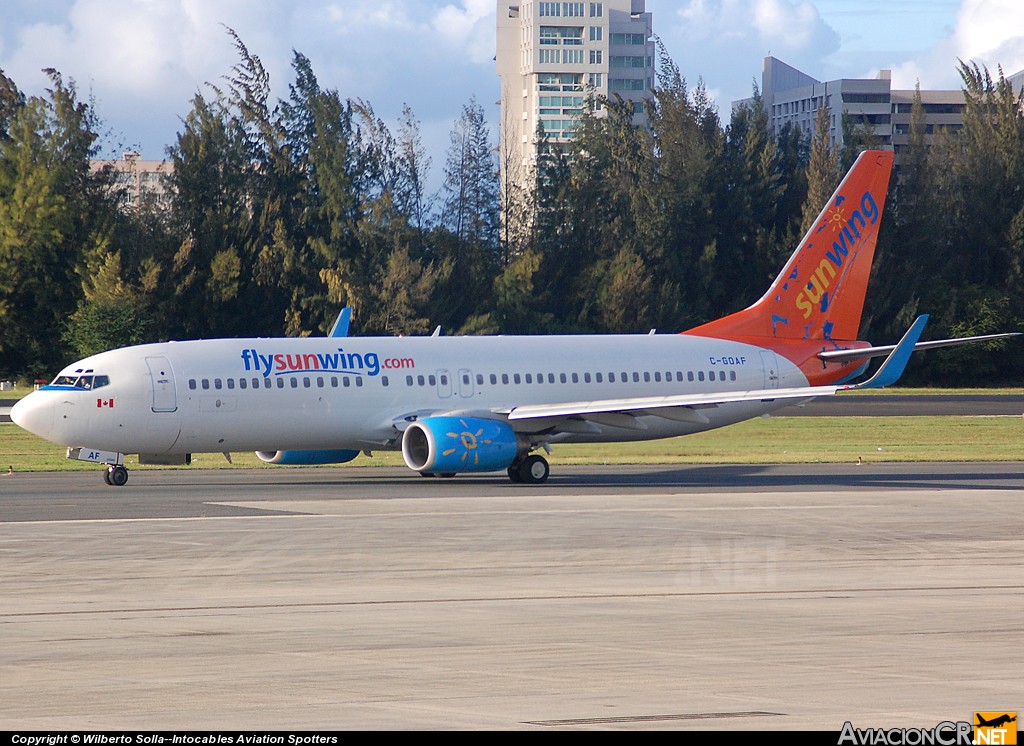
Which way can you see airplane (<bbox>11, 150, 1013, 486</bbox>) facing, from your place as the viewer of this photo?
facing the viewer and to the left of the viewer
